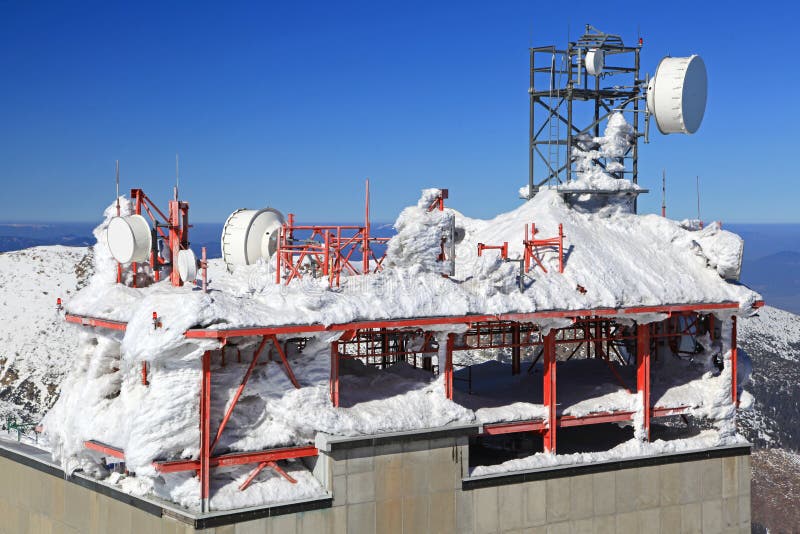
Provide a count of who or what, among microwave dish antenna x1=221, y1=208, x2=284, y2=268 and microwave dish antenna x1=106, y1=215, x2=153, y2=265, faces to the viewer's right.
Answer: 0

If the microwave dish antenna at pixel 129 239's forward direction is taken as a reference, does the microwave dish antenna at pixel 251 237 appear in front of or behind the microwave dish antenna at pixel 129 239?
behind
